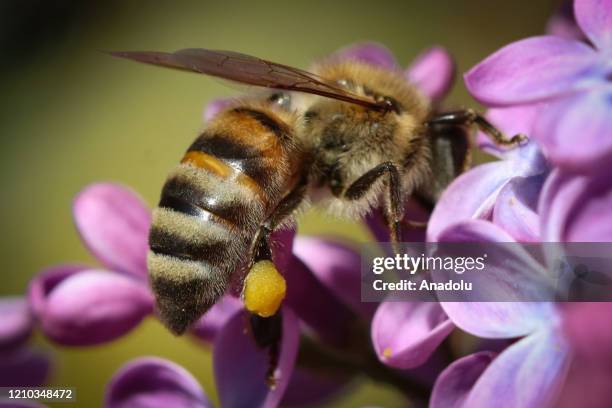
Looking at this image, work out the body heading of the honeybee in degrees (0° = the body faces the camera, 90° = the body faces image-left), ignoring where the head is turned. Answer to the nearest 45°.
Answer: approximately 270°
